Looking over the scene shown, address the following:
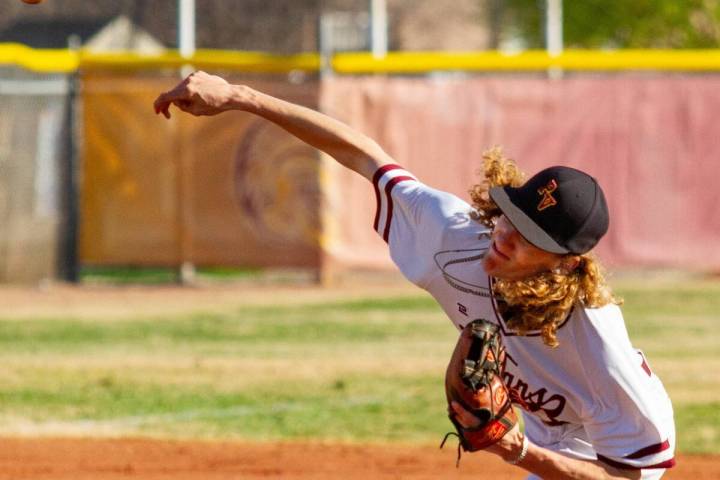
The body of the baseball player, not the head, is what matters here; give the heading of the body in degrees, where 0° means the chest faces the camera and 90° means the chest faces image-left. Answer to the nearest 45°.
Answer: approximately 45°

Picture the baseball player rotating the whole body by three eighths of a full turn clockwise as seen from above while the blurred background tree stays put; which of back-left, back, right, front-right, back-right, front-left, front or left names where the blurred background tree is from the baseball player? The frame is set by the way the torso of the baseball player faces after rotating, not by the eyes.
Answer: front
